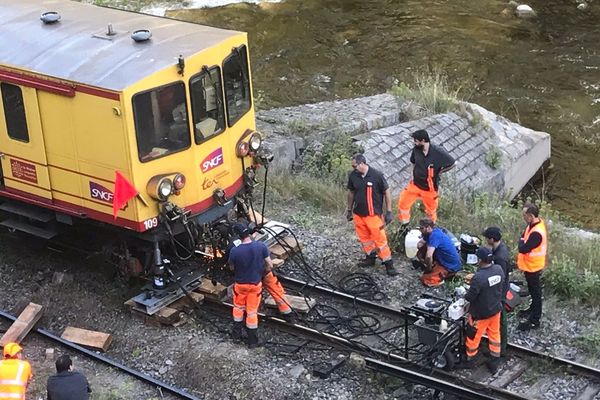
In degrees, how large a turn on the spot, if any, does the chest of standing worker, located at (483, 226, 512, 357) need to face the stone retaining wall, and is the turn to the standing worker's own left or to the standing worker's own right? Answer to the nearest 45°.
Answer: approximately 90° to the standing worker's own right

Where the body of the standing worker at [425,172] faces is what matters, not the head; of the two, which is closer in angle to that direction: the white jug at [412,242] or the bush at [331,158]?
the white jug

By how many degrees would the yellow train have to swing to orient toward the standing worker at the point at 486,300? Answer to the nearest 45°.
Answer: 0° — it already faces them

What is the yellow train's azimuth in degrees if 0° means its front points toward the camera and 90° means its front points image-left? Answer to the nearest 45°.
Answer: approximately 315°

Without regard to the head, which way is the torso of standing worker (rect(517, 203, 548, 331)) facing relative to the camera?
to the viewer's left

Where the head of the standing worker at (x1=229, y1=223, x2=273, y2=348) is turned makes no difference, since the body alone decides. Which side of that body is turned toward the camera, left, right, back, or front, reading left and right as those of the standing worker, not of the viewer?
back

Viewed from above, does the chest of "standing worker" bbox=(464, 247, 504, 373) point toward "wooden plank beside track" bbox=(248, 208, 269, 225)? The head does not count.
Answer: yes
